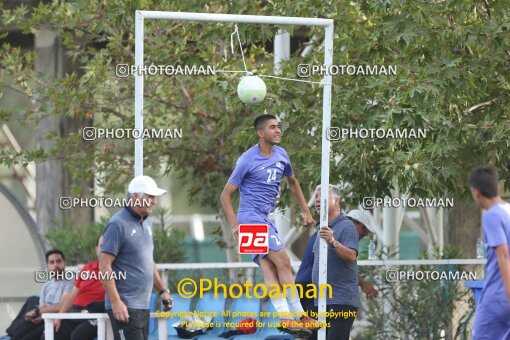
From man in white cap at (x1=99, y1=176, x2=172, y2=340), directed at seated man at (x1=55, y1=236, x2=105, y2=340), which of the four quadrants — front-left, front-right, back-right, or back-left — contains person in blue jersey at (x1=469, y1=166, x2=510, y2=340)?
back-right

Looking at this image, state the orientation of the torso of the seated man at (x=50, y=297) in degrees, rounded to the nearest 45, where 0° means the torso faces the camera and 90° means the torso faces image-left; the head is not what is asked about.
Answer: approximately 45°

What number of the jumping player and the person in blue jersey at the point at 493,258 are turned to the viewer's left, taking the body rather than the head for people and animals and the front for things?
1

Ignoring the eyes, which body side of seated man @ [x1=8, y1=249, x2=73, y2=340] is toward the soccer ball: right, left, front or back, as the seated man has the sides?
left

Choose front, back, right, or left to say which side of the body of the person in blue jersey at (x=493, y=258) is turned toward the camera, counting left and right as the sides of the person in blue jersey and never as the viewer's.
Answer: left
